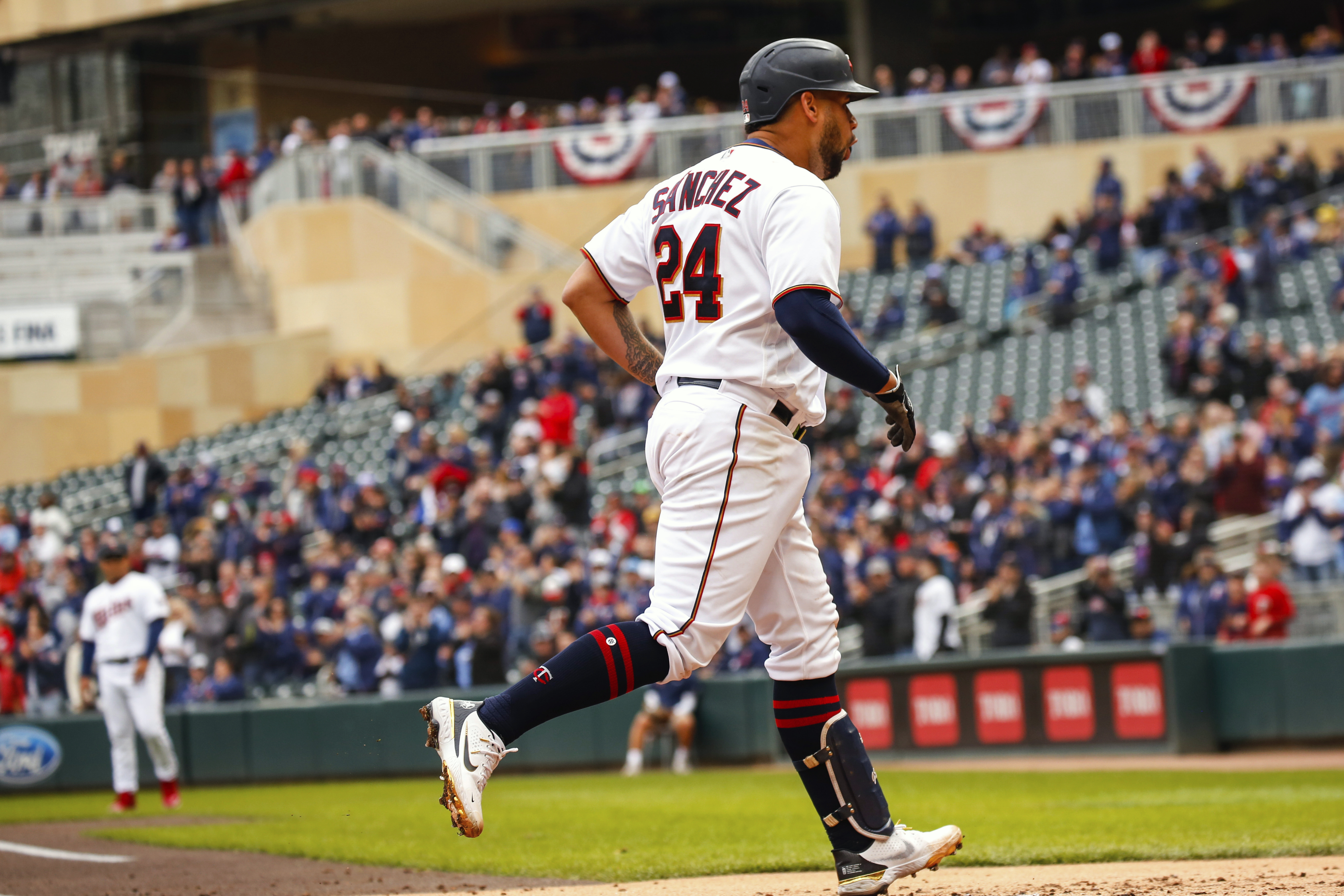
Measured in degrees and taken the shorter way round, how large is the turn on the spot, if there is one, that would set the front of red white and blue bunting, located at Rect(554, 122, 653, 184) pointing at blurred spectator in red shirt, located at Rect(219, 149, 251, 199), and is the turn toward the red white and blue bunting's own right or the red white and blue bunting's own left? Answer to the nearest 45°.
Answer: approximately 135° to the red white and blue bunting's own right

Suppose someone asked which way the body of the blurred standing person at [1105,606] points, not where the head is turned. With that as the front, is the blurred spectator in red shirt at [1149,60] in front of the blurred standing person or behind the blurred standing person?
behind

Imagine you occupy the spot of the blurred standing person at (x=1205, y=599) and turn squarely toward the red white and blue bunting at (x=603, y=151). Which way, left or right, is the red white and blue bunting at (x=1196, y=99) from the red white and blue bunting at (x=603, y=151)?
right

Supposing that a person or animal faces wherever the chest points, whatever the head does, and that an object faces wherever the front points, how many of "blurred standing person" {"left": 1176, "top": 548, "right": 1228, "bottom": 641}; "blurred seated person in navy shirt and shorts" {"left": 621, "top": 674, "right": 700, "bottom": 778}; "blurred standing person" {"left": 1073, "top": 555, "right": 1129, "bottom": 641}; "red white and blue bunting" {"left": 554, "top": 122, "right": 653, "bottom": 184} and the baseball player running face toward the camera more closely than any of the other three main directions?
4

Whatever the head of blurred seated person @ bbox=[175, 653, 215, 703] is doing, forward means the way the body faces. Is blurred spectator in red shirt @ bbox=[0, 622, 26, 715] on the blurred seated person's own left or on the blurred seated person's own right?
on the blurred seated person's own right

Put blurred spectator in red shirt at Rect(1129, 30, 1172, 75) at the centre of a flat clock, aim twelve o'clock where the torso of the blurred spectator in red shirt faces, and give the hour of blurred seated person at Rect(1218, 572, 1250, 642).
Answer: The blurred seated person is roughly at 12 o'clock from the blurred spectator in red shirt.

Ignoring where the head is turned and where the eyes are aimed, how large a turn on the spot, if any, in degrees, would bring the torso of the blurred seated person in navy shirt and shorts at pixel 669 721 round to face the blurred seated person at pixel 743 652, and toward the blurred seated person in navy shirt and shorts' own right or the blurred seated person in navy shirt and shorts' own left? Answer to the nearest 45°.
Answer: approximately 135° to the blurred seated person in navy shirt and shorts' own left

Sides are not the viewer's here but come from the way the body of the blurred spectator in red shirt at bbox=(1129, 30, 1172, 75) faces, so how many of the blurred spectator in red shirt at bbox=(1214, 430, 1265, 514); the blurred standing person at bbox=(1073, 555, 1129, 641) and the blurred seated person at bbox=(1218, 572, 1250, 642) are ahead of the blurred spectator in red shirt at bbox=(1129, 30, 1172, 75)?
3

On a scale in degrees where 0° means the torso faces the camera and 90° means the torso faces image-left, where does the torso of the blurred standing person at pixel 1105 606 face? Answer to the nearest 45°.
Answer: approximately 0°

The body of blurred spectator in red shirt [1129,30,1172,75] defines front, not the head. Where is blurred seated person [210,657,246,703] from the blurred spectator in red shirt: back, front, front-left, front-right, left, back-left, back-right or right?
front-right

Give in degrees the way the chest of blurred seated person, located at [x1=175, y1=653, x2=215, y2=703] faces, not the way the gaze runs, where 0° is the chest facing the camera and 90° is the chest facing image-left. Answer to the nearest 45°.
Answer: approximately 0°
